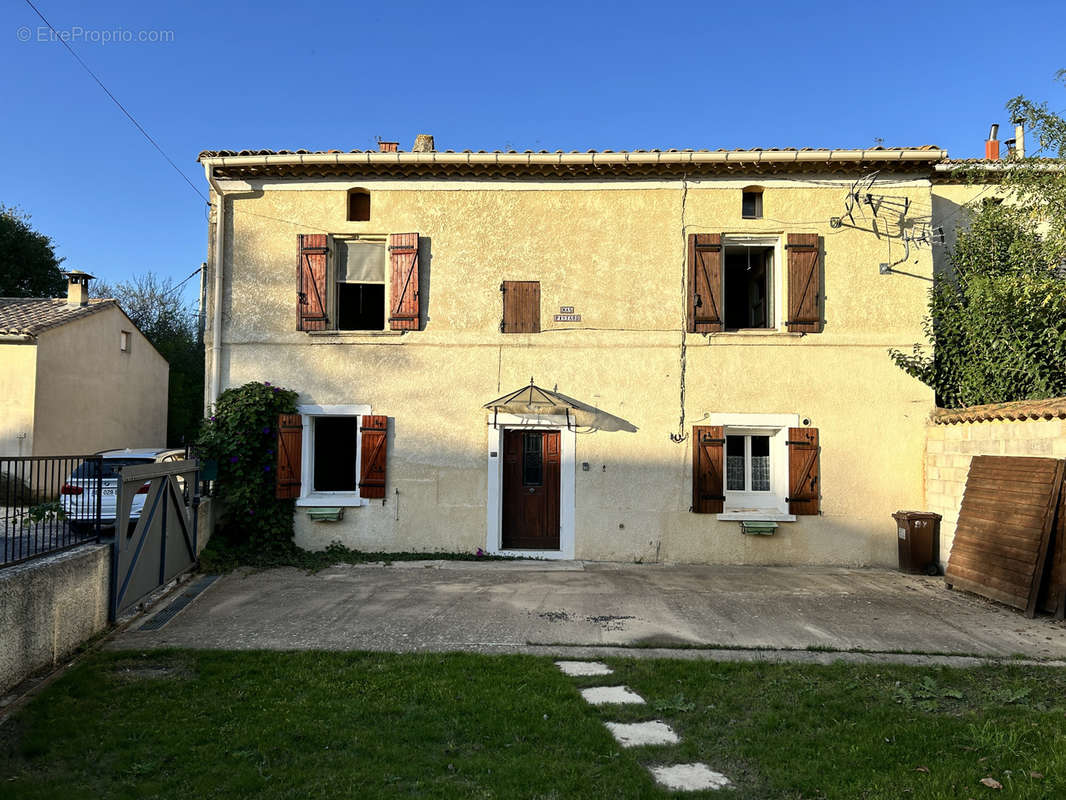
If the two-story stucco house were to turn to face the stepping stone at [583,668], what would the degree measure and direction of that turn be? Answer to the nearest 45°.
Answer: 0° — it already faces it

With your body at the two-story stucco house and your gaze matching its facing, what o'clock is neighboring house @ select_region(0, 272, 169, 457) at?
The neighboring house is roughly at 4 o'clock from the two-story stucco house.

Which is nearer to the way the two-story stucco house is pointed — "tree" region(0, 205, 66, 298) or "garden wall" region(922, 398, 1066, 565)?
the garden wall

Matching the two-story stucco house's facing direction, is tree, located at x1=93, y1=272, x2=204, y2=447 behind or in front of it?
behind

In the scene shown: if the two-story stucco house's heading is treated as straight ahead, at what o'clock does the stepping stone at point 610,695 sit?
The stepping stone is roughly at 12 o'clock from the two-story stucco house.

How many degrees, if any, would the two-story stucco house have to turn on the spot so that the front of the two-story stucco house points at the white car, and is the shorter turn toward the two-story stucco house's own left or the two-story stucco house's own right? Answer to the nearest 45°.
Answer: approximately 45° to the two-story stucco house's own right

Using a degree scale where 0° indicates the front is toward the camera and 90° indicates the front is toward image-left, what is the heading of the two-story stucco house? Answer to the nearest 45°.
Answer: approximately 0°

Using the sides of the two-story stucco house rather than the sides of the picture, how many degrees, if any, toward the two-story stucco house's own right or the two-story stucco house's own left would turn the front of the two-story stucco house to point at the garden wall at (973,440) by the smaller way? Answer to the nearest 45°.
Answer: approximately 90° to the two-story stucco house's own left

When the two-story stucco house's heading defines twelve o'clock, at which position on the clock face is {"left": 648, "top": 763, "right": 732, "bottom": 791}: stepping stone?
The stepping stone is roughly at 12 o'clock from the two-story stucco house.

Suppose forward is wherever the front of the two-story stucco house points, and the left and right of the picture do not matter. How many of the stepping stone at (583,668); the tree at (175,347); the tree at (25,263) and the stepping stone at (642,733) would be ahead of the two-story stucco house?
2

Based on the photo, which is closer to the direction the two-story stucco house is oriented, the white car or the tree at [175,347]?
the white car

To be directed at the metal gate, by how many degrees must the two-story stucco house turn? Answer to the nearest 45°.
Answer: approximately 45° to its right

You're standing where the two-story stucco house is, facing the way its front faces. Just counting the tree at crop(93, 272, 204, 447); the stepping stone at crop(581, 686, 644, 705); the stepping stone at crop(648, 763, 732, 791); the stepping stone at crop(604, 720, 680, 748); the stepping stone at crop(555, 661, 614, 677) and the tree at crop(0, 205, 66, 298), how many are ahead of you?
4

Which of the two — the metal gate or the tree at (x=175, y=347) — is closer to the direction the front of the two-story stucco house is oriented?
the metal gate
